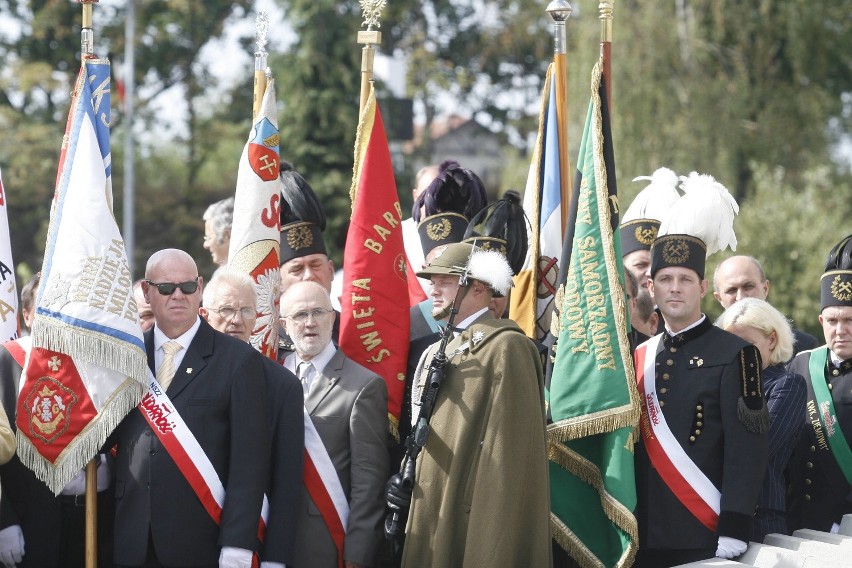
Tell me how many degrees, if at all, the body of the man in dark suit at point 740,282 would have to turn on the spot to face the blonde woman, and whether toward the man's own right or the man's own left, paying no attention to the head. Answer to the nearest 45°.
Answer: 0° — they already face them

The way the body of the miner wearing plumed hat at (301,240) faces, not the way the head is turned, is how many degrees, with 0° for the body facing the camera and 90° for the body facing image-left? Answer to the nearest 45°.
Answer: approximately 0°

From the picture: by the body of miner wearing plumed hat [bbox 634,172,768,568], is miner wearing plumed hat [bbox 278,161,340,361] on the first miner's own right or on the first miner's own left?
on the first miner's own right

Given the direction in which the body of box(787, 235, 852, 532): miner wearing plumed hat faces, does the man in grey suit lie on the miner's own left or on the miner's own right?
on the miner's own right

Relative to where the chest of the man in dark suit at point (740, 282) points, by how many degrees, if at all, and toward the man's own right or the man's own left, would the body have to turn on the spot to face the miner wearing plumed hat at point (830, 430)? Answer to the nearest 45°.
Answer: approximately 45° to the man's own left

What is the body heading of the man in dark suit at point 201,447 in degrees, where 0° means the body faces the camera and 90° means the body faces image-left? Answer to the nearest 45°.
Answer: approximately 45°

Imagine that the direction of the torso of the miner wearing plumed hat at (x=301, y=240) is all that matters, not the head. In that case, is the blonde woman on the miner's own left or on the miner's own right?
on the miner's own left

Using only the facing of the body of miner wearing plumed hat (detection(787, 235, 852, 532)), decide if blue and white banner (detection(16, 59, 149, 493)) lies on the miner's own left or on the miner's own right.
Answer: on the miner's own right

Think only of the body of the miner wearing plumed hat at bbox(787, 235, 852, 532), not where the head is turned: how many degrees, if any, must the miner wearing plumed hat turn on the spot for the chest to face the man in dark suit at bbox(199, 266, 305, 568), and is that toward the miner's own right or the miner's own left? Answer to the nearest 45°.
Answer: approximately 45° to the miner's own right
